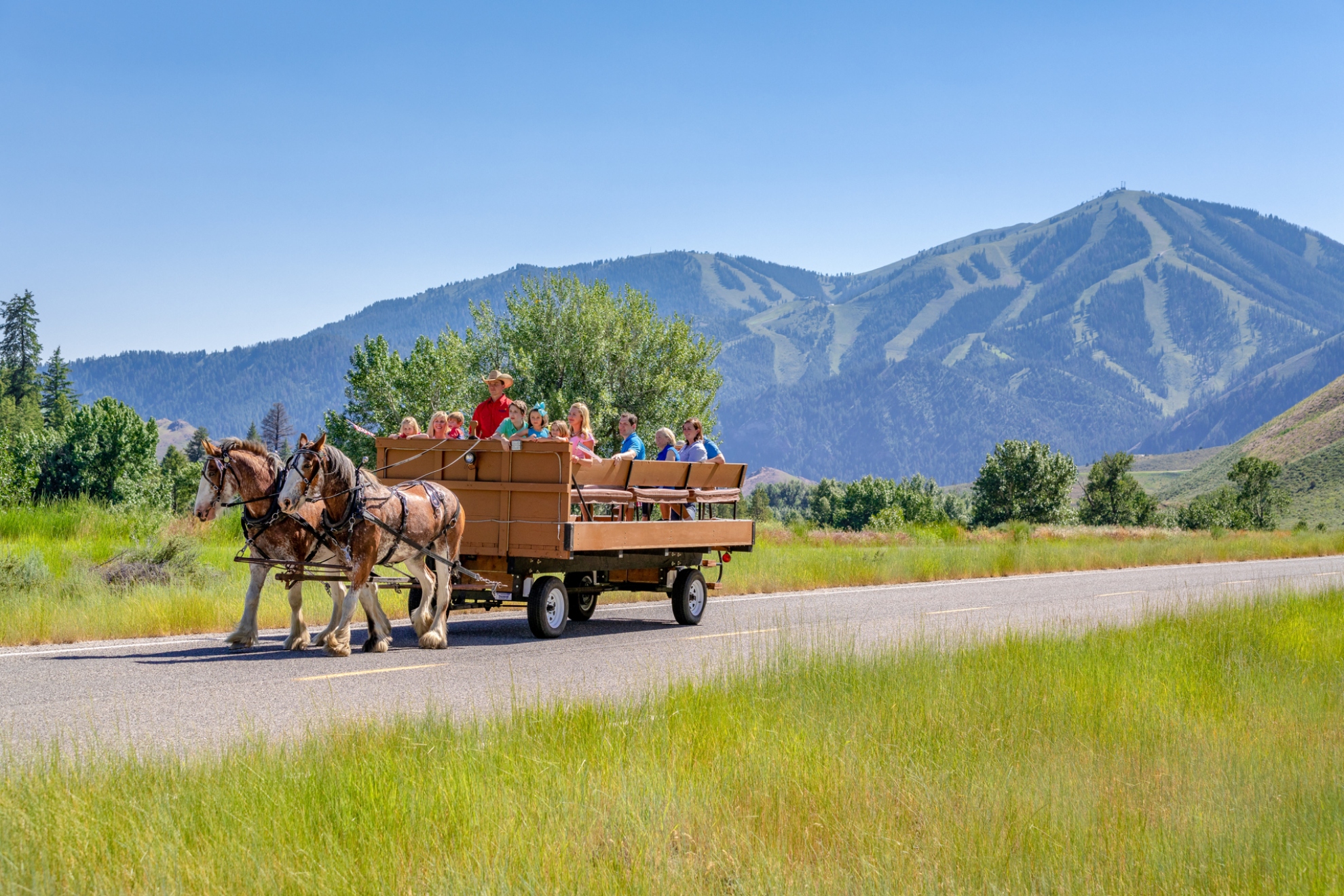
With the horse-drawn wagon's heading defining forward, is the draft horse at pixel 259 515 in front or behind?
in front

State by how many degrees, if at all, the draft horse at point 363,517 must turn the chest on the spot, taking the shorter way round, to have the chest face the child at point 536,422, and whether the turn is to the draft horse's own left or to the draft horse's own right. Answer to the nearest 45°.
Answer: approximately 180°

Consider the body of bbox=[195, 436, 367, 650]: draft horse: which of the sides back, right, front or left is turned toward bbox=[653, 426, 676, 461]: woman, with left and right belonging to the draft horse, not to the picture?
back

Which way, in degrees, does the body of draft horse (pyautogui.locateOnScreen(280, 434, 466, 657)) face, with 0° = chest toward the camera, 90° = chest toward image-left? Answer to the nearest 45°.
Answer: approximately 45°

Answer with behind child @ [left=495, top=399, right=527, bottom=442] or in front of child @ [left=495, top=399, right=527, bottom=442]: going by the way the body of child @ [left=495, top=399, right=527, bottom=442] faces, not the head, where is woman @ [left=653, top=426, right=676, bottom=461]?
behind

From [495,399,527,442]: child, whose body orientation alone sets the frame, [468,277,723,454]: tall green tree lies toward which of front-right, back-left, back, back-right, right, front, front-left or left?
back-right

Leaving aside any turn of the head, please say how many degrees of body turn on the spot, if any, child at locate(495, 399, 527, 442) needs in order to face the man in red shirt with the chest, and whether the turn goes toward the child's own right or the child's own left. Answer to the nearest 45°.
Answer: approximately 135° to the child's own right

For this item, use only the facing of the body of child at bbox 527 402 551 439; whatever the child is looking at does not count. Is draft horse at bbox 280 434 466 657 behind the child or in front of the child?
in front

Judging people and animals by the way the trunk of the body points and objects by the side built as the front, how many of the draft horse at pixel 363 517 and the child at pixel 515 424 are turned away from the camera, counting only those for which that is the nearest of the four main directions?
0

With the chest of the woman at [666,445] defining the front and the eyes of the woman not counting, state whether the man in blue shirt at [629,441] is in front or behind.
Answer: in front

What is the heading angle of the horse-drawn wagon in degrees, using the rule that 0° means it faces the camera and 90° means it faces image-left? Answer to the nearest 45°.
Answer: approximately 45°
